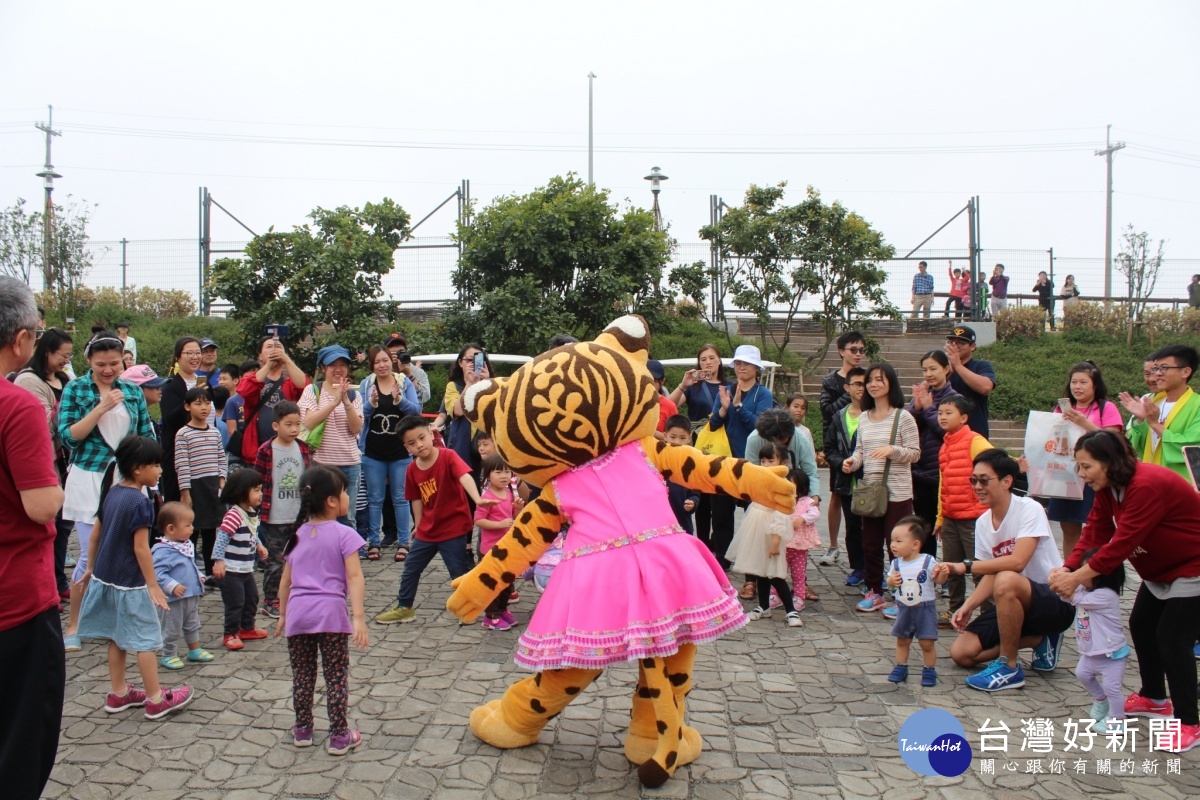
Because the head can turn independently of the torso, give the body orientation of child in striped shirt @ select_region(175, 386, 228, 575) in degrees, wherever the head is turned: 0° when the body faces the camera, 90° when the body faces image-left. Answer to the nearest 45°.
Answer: approximately 315°

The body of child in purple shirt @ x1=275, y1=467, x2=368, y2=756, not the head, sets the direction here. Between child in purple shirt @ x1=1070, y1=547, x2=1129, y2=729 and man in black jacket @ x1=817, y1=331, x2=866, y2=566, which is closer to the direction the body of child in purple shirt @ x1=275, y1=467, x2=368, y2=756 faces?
the man in black jacket

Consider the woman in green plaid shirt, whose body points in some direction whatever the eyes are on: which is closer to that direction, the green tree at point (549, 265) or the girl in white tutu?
the girl in white tutu

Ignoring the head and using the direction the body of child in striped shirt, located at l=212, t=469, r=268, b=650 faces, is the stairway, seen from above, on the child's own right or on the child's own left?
on the child's own left

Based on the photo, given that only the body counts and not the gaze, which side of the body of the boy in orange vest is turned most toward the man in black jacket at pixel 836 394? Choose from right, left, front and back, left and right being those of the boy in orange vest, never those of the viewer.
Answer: right

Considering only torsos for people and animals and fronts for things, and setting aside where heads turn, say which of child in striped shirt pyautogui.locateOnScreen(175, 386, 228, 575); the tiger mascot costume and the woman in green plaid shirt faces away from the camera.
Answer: the tiger mascot costume

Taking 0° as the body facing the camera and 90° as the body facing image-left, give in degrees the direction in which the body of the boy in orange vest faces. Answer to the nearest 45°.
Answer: approximately 45°

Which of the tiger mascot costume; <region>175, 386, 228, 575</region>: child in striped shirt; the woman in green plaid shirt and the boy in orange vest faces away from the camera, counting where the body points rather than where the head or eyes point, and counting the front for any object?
the tiger mascot costume

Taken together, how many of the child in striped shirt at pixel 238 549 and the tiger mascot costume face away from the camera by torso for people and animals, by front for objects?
1

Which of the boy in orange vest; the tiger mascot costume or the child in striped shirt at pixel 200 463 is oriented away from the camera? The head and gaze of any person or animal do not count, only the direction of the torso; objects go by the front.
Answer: the tiger mascot costume

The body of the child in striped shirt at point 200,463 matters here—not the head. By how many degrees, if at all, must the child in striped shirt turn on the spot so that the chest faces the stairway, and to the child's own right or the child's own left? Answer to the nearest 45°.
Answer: approximately 90° to the child's own left

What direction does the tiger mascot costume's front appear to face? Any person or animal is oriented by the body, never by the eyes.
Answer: away from the camera

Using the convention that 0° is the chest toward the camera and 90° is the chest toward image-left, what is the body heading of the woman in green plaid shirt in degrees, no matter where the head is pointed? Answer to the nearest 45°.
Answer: approximately 315°

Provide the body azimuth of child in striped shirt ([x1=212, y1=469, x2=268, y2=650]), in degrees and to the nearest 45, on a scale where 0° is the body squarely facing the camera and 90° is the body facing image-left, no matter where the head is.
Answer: approximately 315°

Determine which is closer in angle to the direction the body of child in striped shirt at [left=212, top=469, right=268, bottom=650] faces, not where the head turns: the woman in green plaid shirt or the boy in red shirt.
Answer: the boy in red shirt
